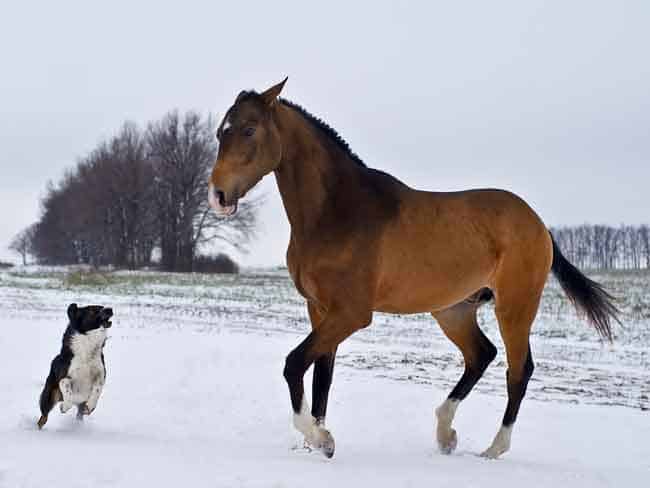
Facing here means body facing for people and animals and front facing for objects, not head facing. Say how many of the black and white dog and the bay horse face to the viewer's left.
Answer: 1

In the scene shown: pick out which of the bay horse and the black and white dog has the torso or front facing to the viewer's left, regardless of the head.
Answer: the bay horse

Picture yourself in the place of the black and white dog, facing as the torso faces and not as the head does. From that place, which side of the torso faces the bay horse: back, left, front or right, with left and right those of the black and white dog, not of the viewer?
front

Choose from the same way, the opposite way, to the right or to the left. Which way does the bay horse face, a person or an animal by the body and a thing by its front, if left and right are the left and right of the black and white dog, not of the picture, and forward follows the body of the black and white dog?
to the right

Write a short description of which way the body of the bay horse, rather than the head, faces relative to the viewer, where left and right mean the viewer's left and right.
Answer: facing to the left of the viewer

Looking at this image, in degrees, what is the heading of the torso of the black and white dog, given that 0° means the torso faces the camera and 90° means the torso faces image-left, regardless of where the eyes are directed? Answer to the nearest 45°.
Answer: approximately 315°
